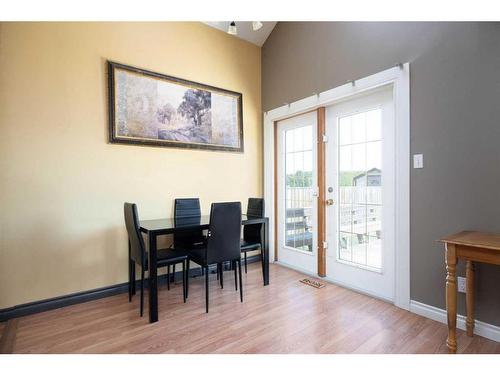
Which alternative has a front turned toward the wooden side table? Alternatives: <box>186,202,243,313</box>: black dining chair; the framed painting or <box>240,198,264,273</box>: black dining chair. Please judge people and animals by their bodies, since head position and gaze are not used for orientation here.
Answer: the framed painting

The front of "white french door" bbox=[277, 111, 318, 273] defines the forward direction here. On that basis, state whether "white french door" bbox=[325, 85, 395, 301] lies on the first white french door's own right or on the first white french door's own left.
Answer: on the first white french door's own left

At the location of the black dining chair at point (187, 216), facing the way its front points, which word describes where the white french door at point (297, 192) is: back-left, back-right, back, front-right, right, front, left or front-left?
front-left

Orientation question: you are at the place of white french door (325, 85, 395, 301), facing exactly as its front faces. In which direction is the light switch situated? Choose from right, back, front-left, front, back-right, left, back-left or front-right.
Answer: left

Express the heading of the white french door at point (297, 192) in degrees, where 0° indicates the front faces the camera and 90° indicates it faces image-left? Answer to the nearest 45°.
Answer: approximately 45°

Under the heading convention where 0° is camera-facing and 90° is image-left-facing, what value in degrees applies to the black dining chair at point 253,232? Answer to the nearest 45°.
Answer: approximately 45°

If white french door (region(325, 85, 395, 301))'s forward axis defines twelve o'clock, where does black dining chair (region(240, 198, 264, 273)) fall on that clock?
The black dining chair is roughly at 1 o'clock from the white french door.

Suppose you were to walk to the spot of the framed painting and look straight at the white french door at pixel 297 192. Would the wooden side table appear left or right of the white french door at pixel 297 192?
right

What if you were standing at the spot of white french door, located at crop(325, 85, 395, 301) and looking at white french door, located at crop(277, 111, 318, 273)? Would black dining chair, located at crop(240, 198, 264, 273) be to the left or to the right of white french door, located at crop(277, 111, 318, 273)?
left

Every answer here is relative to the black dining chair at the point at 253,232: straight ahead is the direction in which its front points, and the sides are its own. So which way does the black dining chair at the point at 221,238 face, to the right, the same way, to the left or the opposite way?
to the right

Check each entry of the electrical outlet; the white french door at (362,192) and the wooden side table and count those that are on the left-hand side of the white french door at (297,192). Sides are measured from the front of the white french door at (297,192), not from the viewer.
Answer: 3

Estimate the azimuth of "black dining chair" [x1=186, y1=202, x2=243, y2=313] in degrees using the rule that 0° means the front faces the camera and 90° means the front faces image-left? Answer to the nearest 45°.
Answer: approximately 135°

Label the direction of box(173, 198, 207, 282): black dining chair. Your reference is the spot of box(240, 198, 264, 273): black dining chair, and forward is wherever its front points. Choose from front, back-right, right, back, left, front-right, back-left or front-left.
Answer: front-right

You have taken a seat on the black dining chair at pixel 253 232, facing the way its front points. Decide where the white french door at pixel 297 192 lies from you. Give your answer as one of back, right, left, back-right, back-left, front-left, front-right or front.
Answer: back
